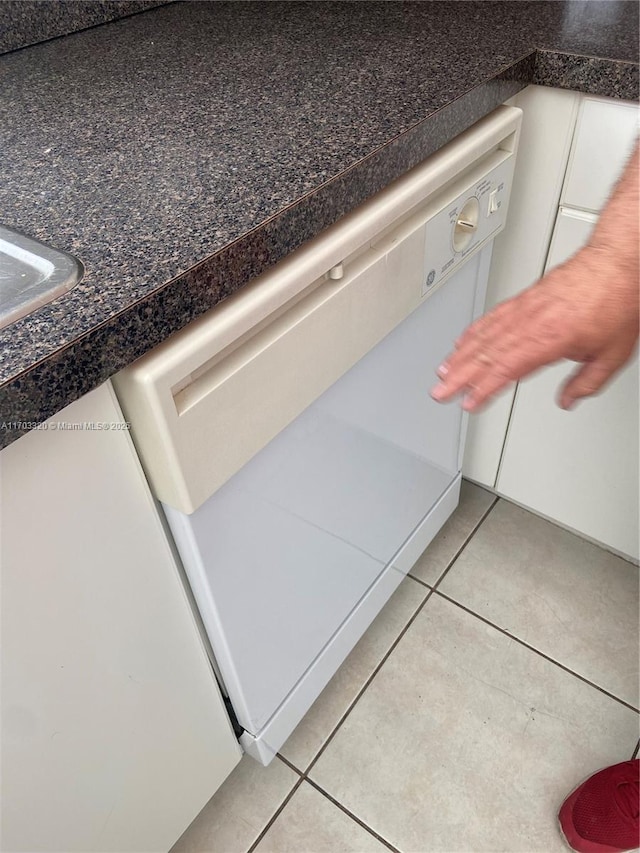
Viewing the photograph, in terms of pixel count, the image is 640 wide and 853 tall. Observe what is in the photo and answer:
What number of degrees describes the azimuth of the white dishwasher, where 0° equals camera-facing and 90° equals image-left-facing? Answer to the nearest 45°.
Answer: approximately 315°
